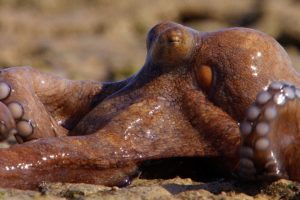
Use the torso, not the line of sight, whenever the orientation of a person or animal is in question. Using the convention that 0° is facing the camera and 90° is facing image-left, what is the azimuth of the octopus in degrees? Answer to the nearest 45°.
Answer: approximately 90°
